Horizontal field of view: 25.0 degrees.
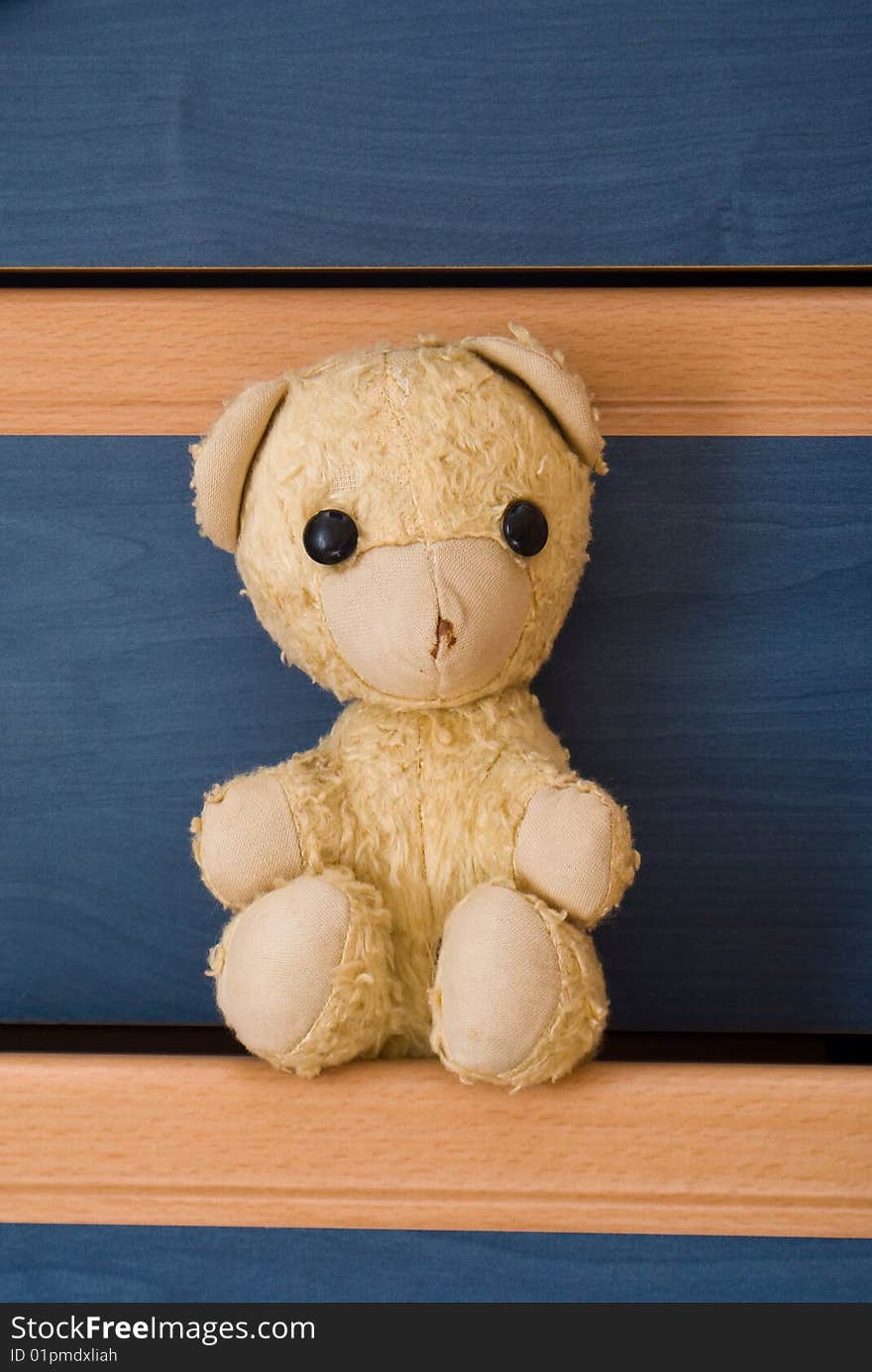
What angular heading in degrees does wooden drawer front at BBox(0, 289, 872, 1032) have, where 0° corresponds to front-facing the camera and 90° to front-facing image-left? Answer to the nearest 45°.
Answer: approximately 0°

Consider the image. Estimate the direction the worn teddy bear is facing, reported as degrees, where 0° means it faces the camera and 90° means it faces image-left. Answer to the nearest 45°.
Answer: approximately 0°

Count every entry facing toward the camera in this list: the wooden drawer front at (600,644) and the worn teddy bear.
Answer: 2
